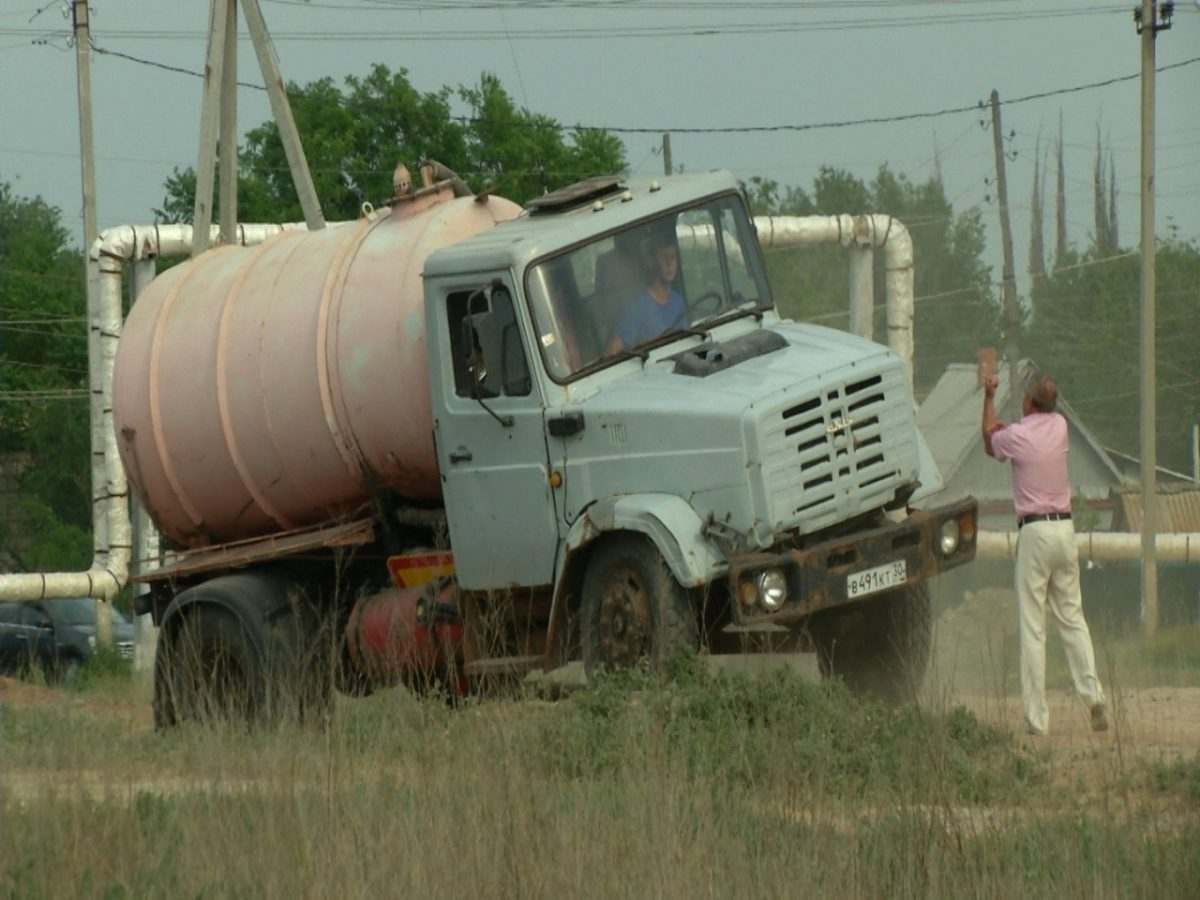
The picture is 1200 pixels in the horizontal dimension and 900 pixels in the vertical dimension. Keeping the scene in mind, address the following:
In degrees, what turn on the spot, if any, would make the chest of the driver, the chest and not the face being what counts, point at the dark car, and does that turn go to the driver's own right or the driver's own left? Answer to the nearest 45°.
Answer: approximately 180°

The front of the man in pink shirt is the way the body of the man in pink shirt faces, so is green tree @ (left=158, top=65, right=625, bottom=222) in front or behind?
in front

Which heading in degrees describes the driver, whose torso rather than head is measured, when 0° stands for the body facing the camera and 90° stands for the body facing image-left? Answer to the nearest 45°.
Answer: approximately 315°

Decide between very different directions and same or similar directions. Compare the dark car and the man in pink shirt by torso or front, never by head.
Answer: very different directions

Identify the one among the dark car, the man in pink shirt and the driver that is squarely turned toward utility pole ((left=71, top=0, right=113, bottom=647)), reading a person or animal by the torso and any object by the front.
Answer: the man in pink shirt

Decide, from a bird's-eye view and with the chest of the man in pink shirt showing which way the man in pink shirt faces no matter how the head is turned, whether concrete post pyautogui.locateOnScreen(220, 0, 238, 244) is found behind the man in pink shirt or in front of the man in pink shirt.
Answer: in front

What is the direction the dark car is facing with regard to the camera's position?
facing the viewer and to the right of the viewer

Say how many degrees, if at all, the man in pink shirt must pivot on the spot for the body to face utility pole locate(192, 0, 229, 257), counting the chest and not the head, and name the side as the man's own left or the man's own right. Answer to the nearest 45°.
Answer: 0° — they already face it

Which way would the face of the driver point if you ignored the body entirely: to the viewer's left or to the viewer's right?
to the viewer's right

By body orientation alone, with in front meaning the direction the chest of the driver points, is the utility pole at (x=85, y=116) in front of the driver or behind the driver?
behind

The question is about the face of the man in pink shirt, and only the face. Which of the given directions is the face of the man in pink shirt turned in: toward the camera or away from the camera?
away from the camera
